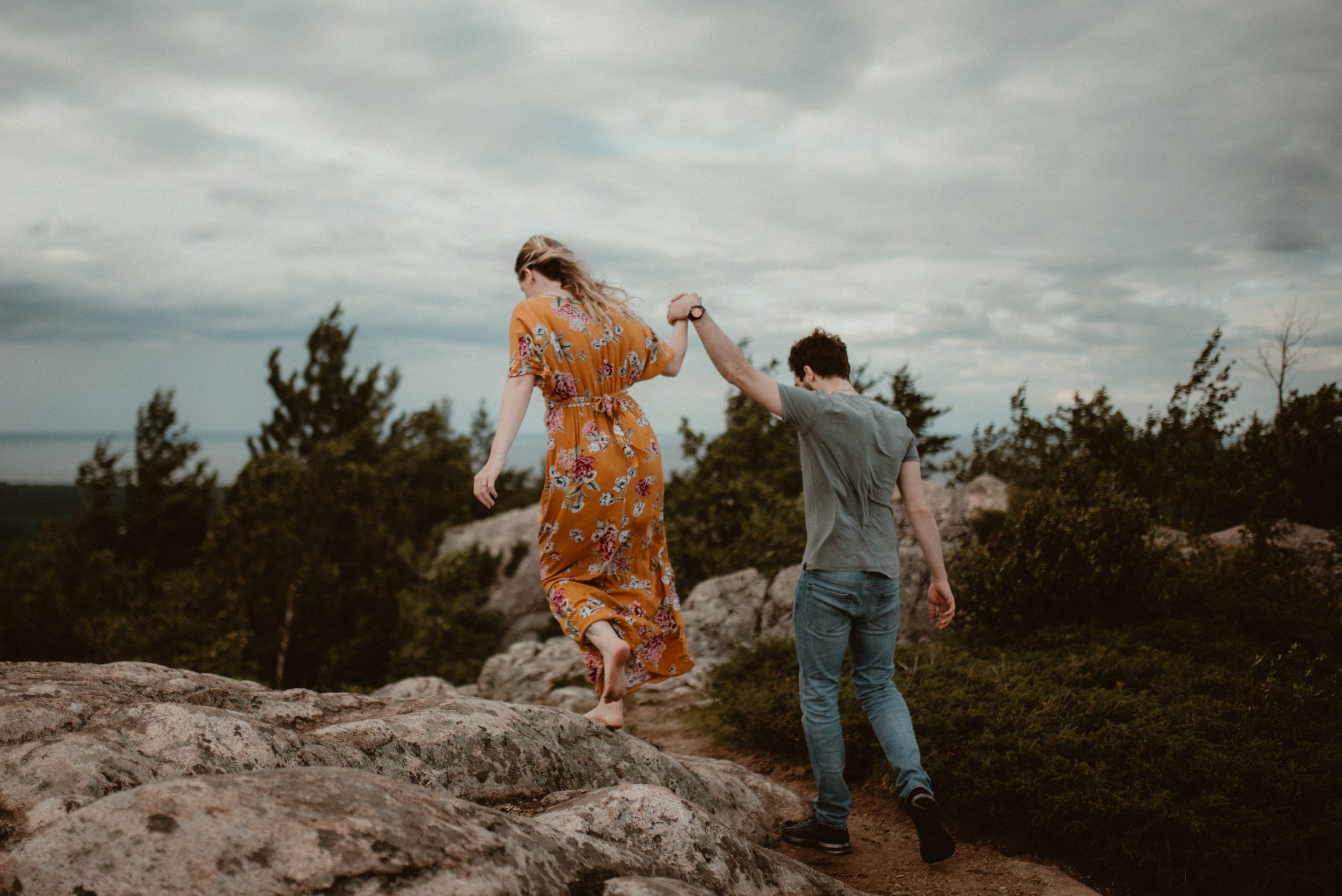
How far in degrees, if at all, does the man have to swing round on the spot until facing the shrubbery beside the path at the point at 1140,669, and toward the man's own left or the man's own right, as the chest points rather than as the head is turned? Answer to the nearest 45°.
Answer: approximately 90° to the man's own right

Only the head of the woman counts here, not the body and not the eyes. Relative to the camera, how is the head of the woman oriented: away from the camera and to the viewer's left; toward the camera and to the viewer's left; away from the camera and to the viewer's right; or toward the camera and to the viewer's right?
away from the camera and to the viewer's left

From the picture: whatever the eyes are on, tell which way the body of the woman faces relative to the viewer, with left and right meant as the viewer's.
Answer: facing away from the viewer and to the left of the viewer

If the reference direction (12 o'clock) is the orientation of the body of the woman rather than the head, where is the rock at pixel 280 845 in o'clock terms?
The rock is roughly at 8 o'clock from the woman.

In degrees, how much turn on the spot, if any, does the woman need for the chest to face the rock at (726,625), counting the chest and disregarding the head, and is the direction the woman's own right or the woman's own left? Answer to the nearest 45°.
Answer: approximately 45° to the woman's own right

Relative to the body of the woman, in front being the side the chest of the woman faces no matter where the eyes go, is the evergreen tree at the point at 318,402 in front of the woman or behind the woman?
in front

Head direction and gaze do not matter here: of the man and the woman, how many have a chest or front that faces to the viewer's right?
0

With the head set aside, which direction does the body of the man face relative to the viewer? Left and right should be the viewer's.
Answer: facing away from the viewer and to the left of the viewer

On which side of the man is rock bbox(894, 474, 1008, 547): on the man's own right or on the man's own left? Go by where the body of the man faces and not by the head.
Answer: on the man's own right
